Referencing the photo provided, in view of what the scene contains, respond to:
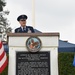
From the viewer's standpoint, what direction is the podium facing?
toward the camera

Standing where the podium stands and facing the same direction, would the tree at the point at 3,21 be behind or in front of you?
behind

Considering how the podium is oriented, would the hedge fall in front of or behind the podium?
behind
